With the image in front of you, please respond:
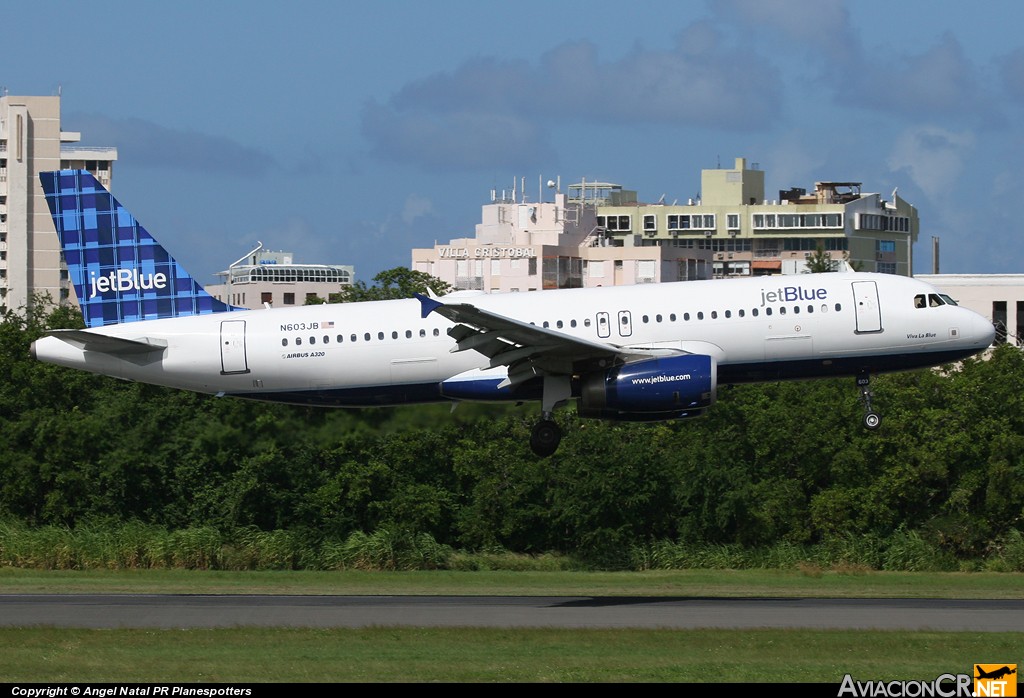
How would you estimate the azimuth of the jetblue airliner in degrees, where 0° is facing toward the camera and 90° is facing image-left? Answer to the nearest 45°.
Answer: approximately 270°
